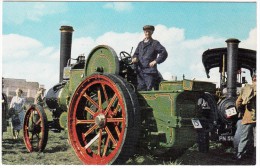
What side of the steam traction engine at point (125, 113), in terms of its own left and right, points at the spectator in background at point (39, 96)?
front

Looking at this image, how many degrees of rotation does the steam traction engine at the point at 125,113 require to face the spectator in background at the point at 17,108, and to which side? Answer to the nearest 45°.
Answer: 0° — it already faces them

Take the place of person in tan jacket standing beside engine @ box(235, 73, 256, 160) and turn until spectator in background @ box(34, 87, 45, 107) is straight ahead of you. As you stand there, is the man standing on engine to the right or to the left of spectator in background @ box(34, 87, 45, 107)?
left

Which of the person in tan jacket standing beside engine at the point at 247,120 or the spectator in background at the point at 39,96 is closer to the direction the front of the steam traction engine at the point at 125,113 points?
the spectator in background

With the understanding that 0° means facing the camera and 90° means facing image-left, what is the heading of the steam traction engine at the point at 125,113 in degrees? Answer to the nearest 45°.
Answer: approximately 135°

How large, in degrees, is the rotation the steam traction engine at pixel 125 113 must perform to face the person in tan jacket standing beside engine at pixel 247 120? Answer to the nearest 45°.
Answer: approximately 135° to its right

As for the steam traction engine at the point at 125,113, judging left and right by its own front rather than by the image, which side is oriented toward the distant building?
front

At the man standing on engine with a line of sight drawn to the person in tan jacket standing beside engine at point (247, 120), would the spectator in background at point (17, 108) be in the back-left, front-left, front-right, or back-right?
back-left
